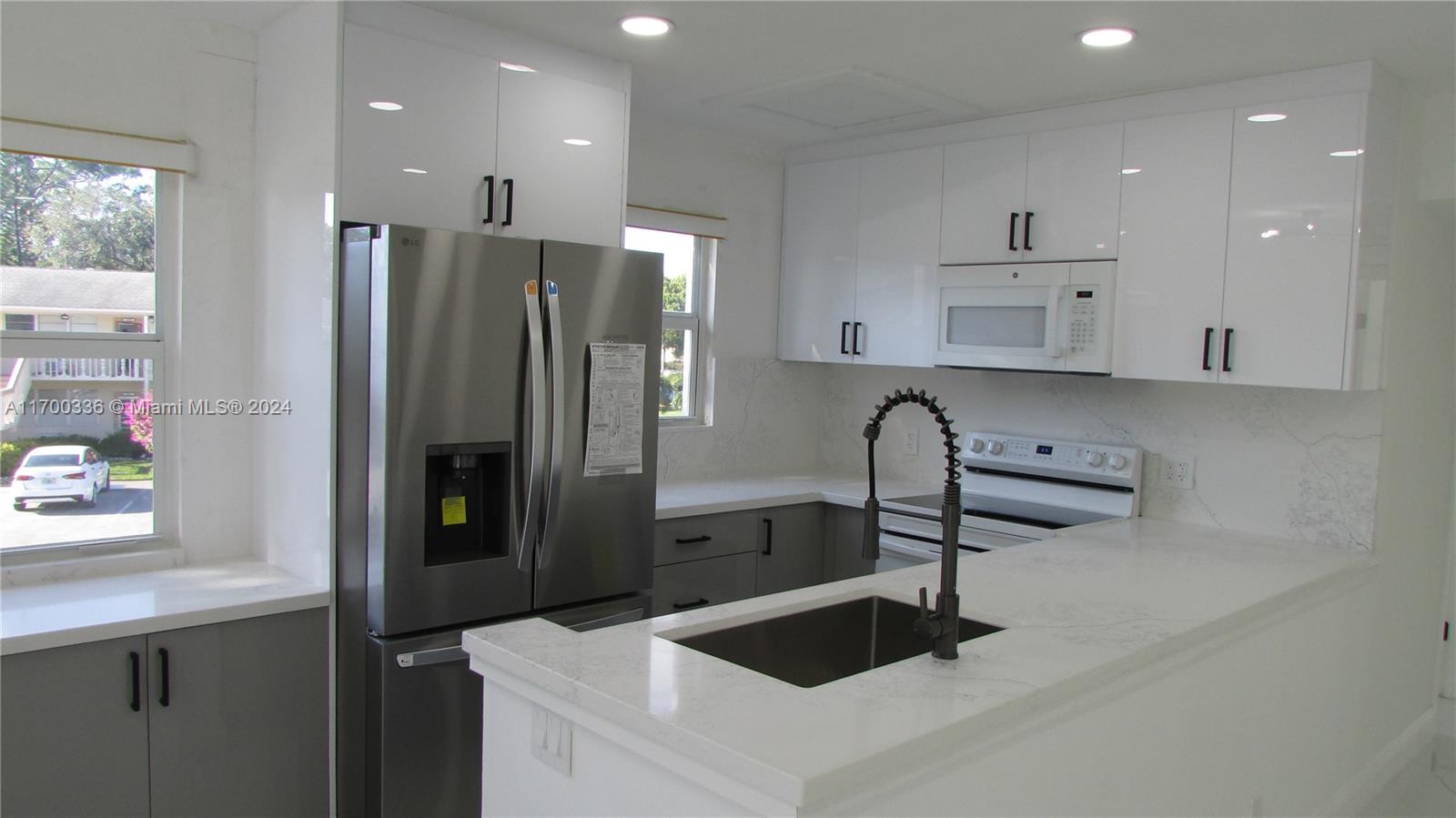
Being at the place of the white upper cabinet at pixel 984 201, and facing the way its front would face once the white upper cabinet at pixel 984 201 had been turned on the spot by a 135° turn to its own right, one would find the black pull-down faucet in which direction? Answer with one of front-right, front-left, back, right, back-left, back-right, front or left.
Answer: back

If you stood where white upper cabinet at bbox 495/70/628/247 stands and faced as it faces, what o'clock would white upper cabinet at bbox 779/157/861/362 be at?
white upper cabinet at bbox 779/157/861/362 is roughly at 9 o'clock from white upper cabinet at bbox 495/70/628/247.

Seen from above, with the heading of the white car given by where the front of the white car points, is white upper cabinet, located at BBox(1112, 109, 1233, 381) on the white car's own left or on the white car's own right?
on the white car's own right

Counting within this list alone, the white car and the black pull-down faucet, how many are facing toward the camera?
0

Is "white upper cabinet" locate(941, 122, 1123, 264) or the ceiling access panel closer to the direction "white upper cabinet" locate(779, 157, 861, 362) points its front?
the ceiling access panel

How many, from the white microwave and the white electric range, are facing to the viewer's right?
0

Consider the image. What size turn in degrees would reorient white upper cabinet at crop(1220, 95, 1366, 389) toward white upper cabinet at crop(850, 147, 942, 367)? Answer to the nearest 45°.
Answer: approximately 45° to its right

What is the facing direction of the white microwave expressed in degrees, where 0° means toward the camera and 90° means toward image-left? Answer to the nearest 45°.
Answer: approximately 45°

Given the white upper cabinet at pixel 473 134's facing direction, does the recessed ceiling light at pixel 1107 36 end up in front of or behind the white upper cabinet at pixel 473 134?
in front
